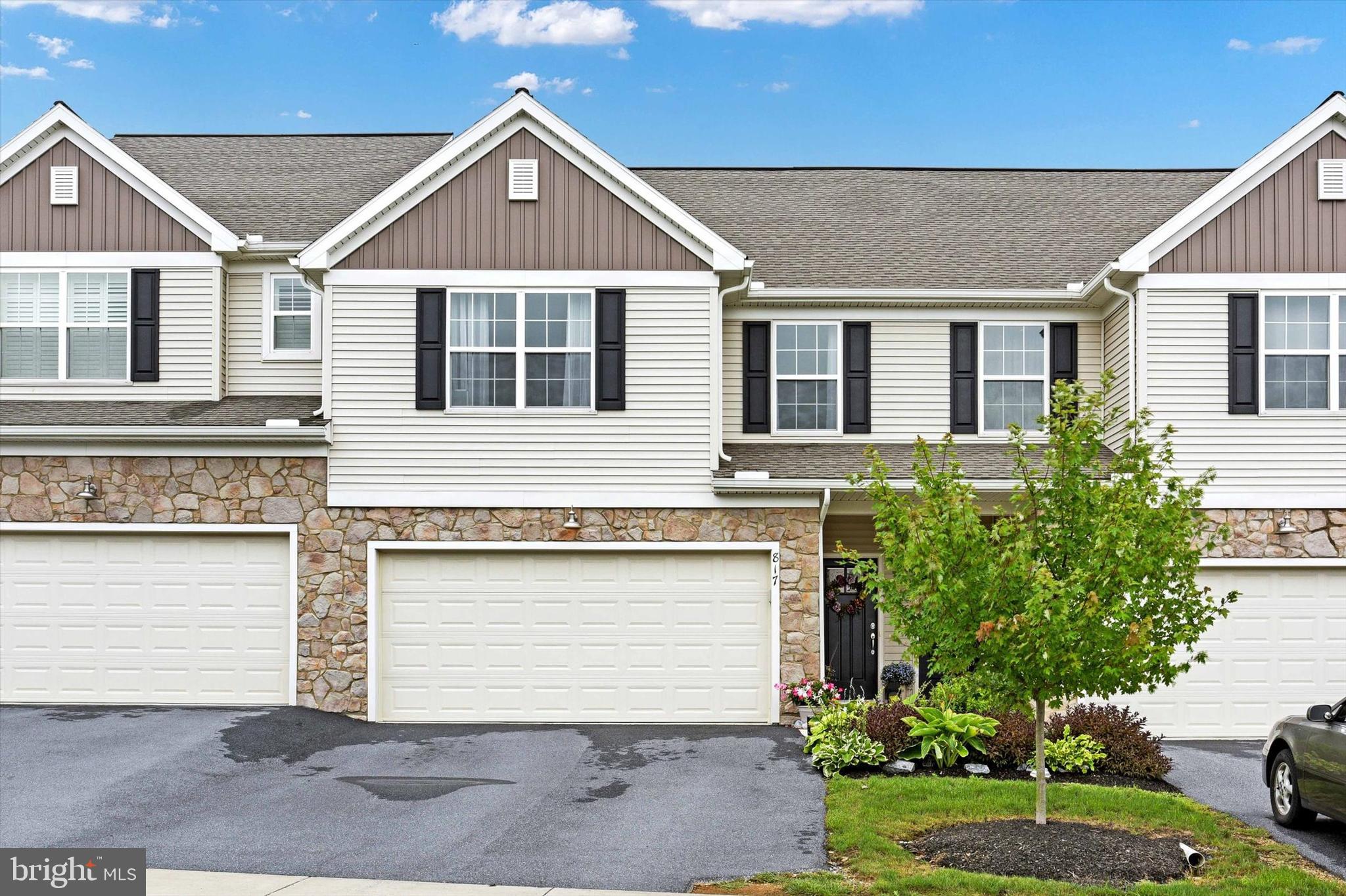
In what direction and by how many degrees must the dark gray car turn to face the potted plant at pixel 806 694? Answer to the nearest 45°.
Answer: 0° — it already faces it

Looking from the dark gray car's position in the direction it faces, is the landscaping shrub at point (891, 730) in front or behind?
in front

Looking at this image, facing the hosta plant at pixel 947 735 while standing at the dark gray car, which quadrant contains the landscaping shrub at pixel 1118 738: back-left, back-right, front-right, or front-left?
front-right

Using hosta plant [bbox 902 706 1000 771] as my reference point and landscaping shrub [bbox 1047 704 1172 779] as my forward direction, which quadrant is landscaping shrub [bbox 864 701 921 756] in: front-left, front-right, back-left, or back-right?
back-left

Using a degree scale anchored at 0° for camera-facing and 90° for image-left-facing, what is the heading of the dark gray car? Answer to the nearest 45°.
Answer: approximately 135°

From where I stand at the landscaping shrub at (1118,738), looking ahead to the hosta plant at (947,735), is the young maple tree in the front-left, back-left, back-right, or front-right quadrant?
front-left

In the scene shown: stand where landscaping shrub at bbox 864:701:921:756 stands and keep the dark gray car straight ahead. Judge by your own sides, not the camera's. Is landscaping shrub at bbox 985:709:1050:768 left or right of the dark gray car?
left

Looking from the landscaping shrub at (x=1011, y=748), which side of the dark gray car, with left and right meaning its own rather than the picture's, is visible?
front

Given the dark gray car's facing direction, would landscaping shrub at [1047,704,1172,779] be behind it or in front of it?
in front
